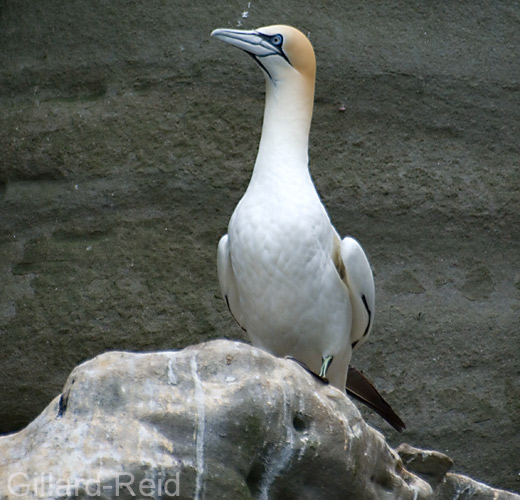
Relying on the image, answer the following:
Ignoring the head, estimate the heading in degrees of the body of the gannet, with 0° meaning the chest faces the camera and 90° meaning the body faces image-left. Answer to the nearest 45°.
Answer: approximately 45°

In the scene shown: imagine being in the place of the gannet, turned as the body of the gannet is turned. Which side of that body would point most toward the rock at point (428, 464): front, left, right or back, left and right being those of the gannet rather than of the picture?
left
